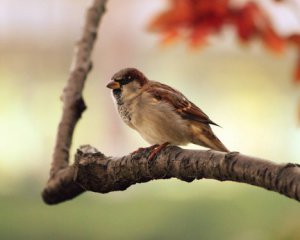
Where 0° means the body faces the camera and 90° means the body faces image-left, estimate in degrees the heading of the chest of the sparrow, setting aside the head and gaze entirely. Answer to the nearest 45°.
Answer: approximately 90°
